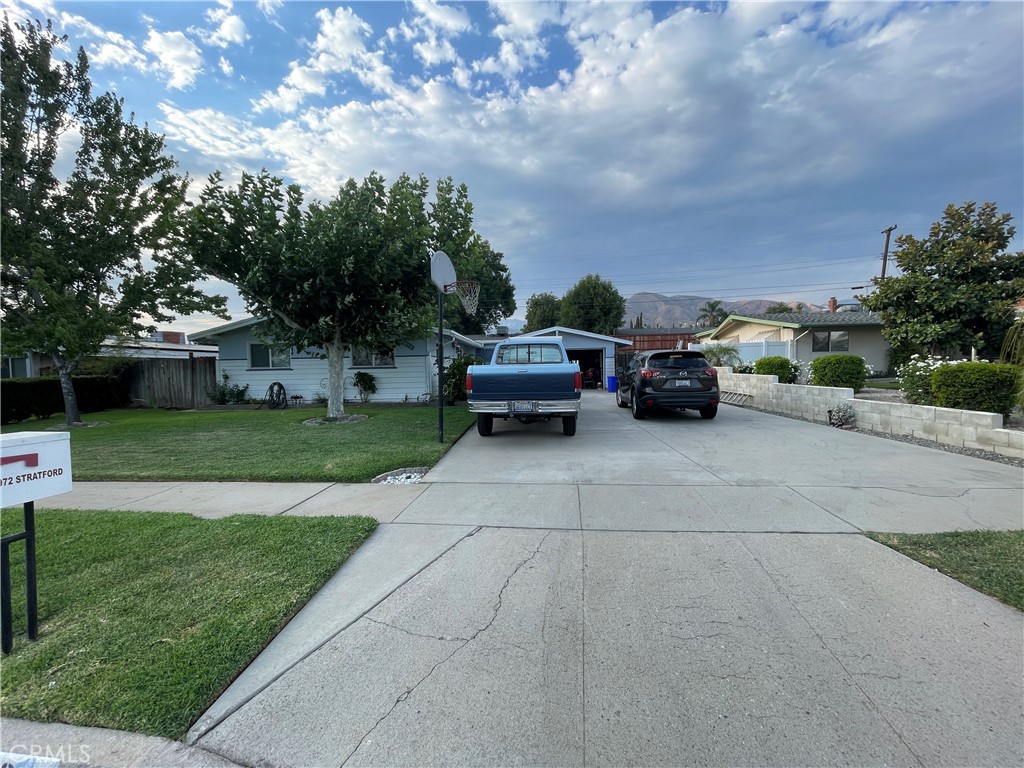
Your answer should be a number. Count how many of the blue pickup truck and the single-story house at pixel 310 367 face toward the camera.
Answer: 1

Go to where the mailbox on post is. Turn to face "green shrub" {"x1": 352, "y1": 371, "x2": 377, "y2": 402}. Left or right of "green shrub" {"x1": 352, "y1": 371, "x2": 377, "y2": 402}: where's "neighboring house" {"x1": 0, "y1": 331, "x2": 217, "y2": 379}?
left

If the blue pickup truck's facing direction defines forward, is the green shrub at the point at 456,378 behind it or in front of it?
in front

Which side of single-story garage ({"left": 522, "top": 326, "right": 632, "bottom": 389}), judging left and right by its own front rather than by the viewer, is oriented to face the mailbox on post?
front

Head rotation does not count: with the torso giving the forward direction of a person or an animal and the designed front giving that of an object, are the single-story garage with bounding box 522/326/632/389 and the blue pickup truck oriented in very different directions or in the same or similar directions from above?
very different directions

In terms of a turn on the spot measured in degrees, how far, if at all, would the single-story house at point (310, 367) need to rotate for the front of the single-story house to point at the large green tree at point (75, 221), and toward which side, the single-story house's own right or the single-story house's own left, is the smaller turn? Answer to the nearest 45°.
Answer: approximately 45° to the single-story house's own right

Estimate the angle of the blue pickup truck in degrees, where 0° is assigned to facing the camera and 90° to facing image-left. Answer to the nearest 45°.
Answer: approximately 180°

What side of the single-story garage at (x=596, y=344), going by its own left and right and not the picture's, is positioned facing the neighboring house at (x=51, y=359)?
right

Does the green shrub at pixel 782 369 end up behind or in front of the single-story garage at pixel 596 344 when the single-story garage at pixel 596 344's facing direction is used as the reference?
in front

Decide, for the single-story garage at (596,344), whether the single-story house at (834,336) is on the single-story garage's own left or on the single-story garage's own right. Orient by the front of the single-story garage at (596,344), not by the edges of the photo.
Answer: on the single-story garage's own left

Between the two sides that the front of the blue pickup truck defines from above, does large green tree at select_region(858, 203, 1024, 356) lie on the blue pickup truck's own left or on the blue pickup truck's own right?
on the blue pickup truck's own right

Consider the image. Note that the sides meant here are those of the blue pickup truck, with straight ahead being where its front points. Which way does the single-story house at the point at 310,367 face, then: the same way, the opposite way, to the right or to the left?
the opposite way

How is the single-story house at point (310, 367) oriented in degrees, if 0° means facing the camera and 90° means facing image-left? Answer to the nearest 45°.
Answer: approximately 0°

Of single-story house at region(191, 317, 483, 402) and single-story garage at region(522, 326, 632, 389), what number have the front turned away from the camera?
0

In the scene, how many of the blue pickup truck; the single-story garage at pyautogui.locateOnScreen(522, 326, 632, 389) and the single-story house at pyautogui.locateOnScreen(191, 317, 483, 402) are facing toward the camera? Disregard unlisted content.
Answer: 2

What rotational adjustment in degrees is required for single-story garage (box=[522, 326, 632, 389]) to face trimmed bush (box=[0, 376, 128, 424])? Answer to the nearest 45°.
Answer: approximately 45° to its right
